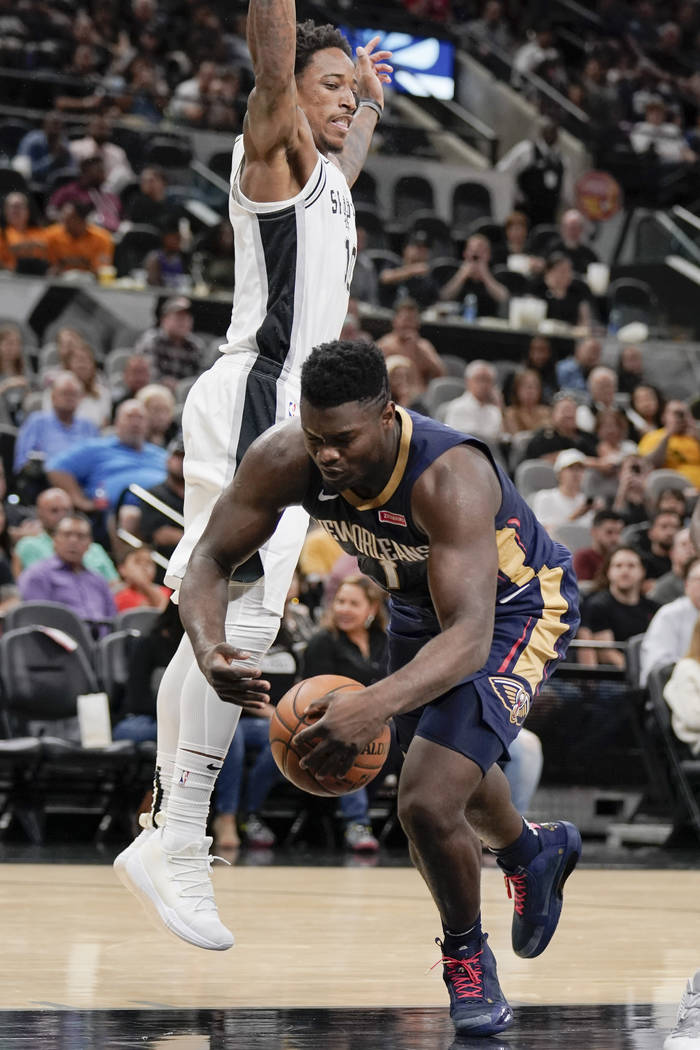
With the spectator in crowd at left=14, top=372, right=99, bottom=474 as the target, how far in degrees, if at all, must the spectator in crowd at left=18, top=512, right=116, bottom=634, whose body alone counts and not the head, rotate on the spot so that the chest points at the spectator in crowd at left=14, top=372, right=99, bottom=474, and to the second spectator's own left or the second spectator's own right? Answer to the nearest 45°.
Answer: approximately 180°

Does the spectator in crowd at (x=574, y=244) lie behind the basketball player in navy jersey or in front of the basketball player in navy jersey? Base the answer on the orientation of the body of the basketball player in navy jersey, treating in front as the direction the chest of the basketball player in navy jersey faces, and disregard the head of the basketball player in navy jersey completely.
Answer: behind

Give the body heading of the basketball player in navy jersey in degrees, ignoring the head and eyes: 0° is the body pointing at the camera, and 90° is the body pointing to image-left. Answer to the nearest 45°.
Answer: approximately 45°

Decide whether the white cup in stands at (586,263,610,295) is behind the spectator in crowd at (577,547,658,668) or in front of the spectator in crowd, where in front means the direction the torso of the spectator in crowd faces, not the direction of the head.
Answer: behind

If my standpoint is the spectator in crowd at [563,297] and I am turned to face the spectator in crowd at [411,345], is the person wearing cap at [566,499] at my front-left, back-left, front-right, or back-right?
front-left

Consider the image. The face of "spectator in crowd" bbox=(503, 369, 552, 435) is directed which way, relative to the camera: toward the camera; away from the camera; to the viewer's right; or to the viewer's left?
toward the camera

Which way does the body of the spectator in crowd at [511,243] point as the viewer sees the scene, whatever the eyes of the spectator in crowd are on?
toward the camera

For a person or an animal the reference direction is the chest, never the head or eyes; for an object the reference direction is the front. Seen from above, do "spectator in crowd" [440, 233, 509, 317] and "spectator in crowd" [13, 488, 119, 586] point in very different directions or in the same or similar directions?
same or similar directions

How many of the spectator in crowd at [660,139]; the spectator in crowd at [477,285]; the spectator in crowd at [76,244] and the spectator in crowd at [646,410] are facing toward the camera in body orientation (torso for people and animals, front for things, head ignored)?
4

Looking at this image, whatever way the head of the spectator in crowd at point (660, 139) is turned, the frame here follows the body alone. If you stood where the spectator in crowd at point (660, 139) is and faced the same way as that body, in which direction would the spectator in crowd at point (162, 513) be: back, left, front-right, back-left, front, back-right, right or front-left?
front

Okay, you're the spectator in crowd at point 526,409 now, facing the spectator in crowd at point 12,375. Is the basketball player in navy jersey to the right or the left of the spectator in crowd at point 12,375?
left

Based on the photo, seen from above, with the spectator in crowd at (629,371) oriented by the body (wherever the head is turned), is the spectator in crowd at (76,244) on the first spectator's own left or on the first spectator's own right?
on the first spectator's own right

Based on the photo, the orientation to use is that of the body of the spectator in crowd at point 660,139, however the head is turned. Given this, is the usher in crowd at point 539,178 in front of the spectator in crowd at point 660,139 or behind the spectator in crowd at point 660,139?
in front

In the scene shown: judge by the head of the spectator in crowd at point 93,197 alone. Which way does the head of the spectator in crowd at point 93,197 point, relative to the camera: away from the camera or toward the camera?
toward the camera

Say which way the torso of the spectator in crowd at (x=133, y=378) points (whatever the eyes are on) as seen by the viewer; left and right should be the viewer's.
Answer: facing the viewer and to the right of the viewer

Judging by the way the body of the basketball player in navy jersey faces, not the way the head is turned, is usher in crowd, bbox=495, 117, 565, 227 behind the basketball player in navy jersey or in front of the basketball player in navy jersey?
behind
